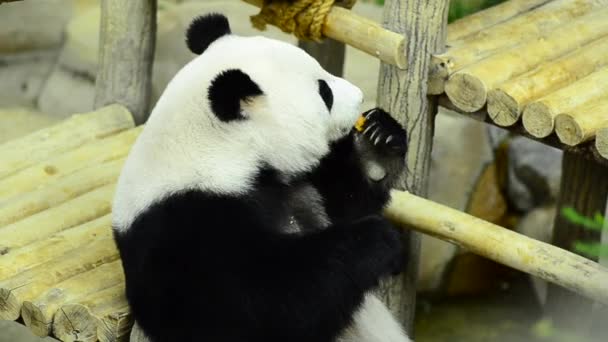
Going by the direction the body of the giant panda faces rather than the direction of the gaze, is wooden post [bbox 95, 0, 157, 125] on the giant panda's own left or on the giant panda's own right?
on the giant panda's own left

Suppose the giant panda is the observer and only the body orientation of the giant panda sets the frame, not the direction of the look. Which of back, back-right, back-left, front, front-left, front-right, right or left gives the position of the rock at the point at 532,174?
front-left

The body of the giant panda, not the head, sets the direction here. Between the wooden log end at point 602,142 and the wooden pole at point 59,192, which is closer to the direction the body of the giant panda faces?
the wooden log end

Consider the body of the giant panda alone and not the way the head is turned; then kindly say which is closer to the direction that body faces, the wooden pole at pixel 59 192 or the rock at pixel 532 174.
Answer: the rock

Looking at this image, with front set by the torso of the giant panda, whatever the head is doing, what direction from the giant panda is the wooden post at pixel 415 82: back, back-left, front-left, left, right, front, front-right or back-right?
front-left

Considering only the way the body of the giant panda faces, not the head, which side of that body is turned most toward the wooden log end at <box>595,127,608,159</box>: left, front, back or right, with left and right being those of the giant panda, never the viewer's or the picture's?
front

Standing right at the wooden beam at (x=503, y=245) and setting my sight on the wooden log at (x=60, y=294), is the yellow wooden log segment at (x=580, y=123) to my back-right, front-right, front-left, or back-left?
back-right

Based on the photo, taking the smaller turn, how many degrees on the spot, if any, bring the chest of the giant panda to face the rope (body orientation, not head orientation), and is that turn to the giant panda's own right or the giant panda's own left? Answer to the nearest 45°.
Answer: approximately 90° to the giant panda's own left

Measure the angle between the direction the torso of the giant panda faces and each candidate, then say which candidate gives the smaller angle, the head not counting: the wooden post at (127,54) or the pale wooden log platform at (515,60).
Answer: the pale wooden log platform

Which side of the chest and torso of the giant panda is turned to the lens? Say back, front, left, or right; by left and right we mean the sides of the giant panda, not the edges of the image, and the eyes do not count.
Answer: right
